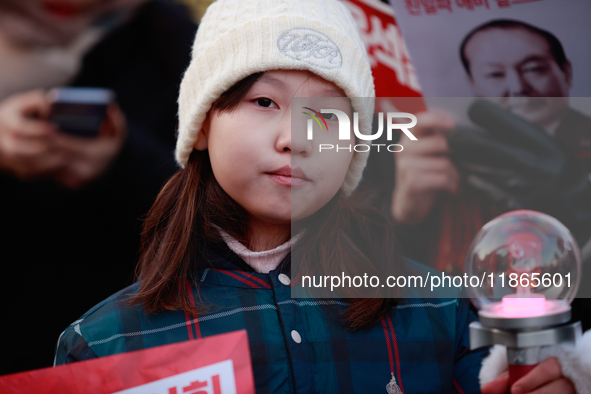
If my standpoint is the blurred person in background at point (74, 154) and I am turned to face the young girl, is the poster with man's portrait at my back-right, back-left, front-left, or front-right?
front-left

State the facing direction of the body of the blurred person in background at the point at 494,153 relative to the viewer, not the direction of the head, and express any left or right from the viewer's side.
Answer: facing the viewer and to the left of the viewer

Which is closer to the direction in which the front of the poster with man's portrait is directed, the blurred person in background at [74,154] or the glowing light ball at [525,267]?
the glowing light ball

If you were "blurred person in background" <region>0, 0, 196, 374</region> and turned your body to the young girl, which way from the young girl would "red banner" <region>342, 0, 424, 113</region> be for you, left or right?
left

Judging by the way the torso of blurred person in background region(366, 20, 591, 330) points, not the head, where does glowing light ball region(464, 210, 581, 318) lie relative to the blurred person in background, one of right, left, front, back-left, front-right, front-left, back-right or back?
front-left

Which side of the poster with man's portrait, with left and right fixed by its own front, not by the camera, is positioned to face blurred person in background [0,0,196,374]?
right

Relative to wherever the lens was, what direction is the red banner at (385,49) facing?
facing the viewer

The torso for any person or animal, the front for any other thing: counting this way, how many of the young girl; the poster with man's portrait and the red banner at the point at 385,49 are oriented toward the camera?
3

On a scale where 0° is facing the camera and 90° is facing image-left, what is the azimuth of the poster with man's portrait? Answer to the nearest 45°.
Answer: approximately 0°

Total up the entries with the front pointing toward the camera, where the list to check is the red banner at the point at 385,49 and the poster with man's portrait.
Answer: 2

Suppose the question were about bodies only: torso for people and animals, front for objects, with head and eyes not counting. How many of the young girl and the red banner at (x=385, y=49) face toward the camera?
2

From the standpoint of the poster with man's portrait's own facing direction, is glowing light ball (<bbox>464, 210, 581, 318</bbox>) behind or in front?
in front

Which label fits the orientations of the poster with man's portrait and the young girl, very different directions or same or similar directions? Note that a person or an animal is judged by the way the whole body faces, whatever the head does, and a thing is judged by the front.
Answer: same or similar directions
